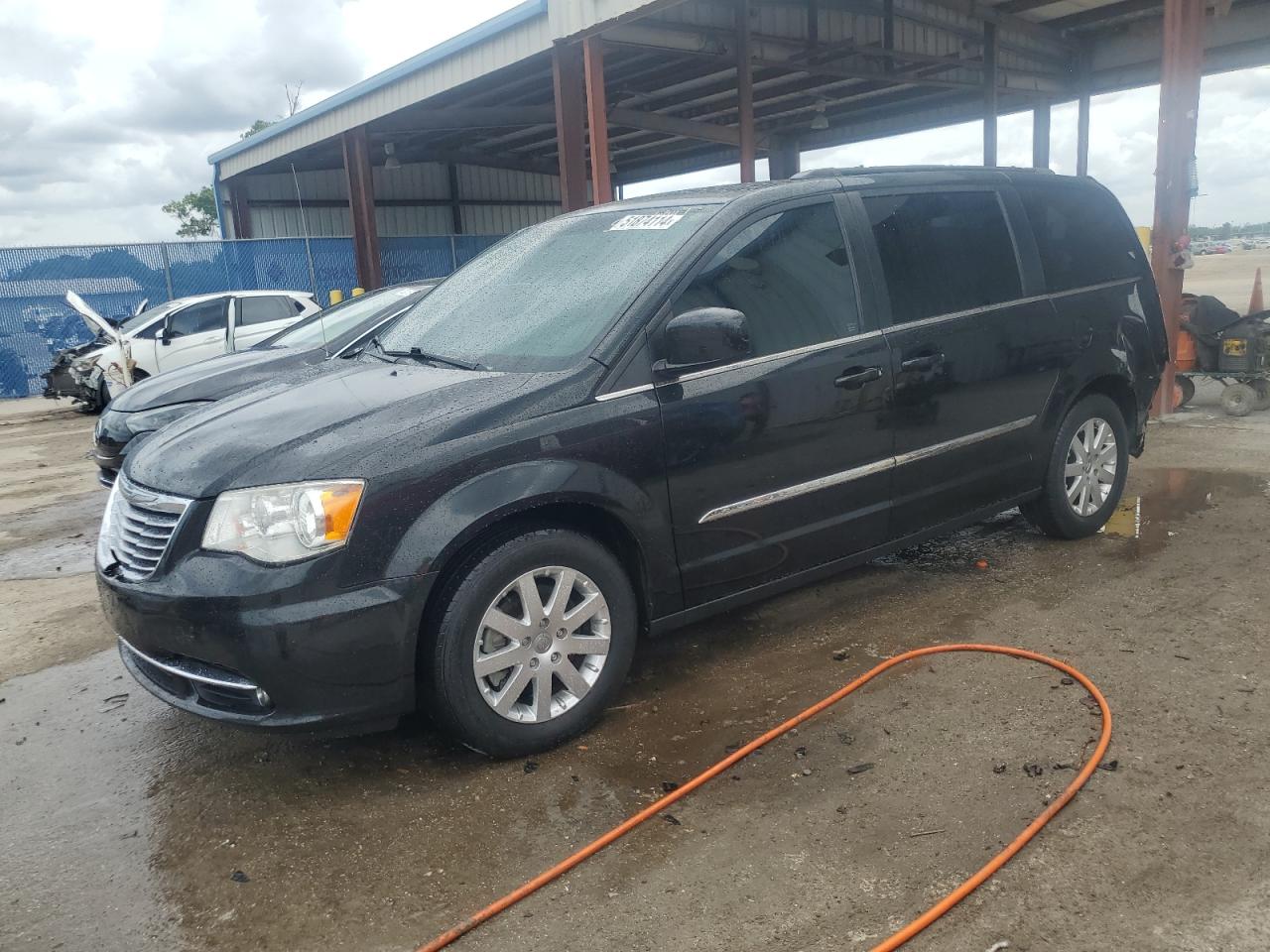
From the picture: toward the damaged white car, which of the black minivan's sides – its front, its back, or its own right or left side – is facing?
right

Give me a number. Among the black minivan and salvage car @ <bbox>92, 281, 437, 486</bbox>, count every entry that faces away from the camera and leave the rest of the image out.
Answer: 0

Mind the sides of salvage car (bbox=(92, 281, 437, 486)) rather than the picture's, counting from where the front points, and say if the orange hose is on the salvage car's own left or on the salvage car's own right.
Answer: on the salvage car's own left

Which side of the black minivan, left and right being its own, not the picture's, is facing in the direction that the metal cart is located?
back

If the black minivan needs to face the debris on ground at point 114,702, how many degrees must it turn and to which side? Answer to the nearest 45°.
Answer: approximately 45° to its right

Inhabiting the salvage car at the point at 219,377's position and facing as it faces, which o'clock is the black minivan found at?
The black minivan is roughly at 10 o'clock from the salvage car.

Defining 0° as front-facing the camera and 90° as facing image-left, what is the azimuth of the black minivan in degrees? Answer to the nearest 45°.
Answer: approximately 45°

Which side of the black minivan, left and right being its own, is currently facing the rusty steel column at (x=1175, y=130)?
back

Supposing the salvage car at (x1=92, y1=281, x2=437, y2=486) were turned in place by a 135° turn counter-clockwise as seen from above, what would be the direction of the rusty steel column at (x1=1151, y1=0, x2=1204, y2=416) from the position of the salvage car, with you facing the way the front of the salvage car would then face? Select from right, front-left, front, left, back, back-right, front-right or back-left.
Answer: front

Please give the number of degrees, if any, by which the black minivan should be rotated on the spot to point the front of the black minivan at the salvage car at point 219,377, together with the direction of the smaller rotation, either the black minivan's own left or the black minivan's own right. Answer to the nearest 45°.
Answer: approximately 90° to the black minivan's own right

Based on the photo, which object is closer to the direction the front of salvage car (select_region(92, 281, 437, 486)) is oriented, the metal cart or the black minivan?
the black minivan

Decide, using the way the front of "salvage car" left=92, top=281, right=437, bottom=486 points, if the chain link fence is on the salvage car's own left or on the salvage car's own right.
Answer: on the salvage car's own right

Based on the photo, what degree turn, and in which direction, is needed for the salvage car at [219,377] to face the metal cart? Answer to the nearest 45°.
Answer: approximately 135° to its left

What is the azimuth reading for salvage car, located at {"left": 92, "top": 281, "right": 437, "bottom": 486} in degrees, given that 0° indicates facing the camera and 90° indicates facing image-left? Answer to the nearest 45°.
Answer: approximately 45°
